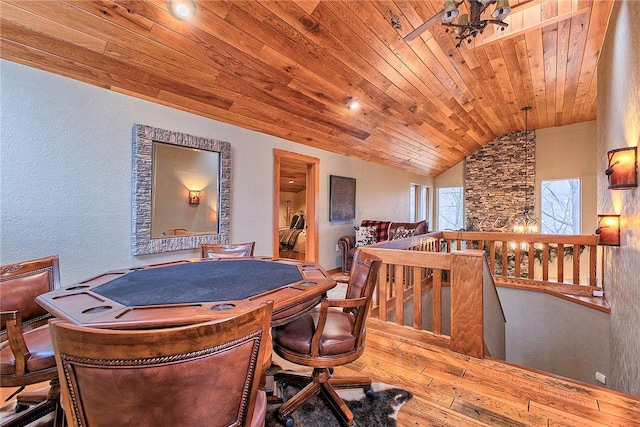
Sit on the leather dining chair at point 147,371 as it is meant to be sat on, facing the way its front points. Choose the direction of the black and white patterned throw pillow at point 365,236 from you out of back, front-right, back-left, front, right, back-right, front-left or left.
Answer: front-right

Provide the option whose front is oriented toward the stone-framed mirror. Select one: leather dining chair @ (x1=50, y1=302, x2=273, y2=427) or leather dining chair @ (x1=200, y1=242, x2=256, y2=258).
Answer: leather dining chair @ (x1=50, y1=302, x2=273, y2=427)

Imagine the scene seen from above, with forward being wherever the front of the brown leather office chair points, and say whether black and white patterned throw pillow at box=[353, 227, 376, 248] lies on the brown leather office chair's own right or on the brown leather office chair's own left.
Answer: on the brown leather office chair's own right

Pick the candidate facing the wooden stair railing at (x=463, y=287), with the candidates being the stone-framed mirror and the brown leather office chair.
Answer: the stone-framed mirror

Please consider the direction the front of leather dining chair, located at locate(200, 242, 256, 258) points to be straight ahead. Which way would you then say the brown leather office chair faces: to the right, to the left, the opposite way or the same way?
to the right

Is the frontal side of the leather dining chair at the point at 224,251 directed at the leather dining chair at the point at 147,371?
yes

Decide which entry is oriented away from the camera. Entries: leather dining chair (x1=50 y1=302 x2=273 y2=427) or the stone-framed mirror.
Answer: the leather dining chair

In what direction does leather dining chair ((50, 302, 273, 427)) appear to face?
away from the camera

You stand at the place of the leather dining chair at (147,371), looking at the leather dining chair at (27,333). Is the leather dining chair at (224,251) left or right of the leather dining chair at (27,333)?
right

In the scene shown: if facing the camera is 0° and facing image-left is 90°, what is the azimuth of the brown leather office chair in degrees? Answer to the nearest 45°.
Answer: approximately 90°

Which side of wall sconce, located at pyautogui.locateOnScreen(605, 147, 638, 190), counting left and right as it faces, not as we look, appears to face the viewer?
left

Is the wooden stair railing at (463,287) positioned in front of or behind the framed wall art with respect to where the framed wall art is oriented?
in front

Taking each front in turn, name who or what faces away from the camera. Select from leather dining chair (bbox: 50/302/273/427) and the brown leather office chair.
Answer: the leather dining chair
